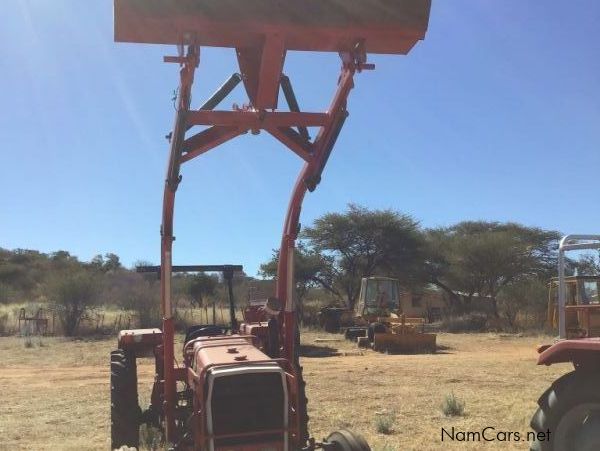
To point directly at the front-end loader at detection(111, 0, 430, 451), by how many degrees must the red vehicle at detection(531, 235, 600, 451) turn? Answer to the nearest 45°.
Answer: approximately 135° to its right

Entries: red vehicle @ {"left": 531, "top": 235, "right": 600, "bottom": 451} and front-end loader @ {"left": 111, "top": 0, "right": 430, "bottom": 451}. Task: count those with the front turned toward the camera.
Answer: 1

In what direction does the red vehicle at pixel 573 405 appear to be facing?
to the viewer's right

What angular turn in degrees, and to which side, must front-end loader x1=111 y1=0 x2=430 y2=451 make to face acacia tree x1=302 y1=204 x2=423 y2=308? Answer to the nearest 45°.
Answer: approximately 180°

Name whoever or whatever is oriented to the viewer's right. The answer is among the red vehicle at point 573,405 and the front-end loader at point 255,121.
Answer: the red vehicle

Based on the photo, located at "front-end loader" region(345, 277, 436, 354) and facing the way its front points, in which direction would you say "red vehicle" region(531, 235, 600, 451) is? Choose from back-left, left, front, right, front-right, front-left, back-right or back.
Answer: front-right

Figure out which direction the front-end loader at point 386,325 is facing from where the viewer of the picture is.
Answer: facing the viewer and to the right of the viewer

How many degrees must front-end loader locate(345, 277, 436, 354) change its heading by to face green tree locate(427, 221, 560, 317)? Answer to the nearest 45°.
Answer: approximately 135° to its left

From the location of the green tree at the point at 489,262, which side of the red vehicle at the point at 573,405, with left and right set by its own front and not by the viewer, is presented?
left

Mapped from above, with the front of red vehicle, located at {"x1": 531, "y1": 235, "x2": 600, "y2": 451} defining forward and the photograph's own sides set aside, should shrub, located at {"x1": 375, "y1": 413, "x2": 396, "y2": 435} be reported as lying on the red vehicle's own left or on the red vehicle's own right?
on the red vehicle's own left

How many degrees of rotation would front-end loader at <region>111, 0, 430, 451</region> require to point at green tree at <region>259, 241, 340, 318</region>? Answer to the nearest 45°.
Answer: approximately 180°
